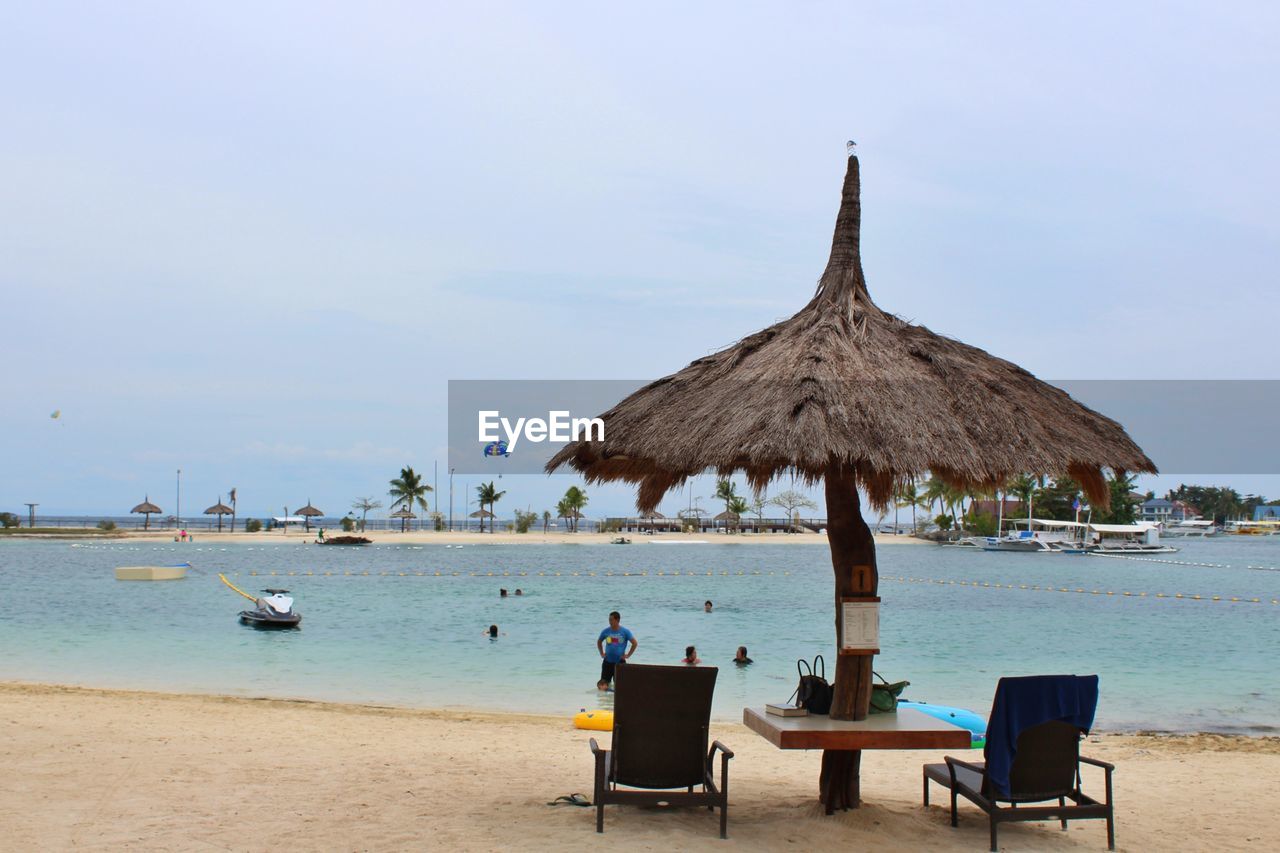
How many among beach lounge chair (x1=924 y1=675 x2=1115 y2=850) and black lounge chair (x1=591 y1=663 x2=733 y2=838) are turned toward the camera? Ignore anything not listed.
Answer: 0

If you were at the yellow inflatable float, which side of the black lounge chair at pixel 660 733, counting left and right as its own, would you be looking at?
front

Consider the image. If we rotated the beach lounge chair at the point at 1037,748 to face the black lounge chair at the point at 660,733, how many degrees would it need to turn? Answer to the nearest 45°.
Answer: approximately 45° to its left

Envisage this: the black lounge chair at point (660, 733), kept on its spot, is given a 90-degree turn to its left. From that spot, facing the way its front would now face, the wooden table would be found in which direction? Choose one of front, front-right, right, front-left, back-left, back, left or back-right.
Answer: back

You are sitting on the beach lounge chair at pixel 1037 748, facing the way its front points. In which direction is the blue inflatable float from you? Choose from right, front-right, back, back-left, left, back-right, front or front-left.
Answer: front-right

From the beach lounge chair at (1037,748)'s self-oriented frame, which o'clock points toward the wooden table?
The wooden table is roughly at 10 o'clock from the beach lounge chair.

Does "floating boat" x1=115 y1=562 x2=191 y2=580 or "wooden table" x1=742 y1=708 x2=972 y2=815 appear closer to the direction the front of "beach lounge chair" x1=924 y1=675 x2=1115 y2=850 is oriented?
the floating boat

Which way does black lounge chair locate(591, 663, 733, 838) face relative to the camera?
away from the camera

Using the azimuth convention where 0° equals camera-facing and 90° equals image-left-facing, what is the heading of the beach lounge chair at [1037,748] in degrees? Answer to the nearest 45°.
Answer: approximately 135°

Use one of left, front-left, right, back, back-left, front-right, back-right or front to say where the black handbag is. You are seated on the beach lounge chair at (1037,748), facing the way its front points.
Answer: front-left

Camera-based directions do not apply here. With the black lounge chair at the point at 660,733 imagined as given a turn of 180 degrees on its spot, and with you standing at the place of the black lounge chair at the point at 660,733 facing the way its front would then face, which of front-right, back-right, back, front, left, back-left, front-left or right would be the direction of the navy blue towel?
left

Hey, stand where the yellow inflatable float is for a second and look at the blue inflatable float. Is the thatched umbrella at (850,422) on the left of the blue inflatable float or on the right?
right

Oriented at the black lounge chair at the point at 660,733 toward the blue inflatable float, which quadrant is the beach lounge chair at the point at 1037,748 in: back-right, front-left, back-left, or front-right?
front-right
